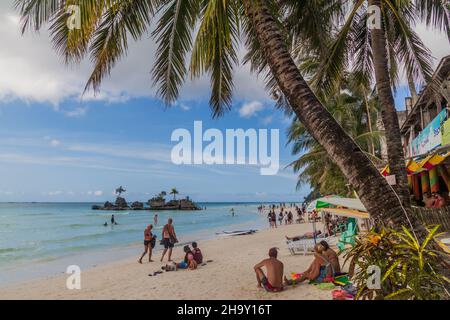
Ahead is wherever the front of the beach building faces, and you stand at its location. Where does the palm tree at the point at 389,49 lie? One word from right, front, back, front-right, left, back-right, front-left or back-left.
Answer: left

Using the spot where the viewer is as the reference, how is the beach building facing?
facing to the left of the viewer

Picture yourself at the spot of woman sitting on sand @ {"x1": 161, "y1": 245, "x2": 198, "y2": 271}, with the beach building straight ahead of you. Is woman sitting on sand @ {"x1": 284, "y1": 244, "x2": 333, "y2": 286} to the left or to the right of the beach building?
right

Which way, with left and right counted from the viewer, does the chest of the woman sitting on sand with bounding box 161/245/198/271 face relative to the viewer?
facing to the left of the viewer

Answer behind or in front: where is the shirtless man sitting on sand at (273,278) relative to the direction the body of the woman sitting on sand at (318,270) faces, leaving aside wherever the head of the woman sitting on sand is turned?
in front

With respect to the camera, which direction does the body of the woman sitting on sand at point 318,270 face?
to the viewer's left

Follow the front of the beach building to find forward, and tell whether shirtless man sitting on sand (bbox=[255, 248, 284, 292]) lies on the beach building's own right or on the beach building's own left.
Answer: on the beach building's own left
